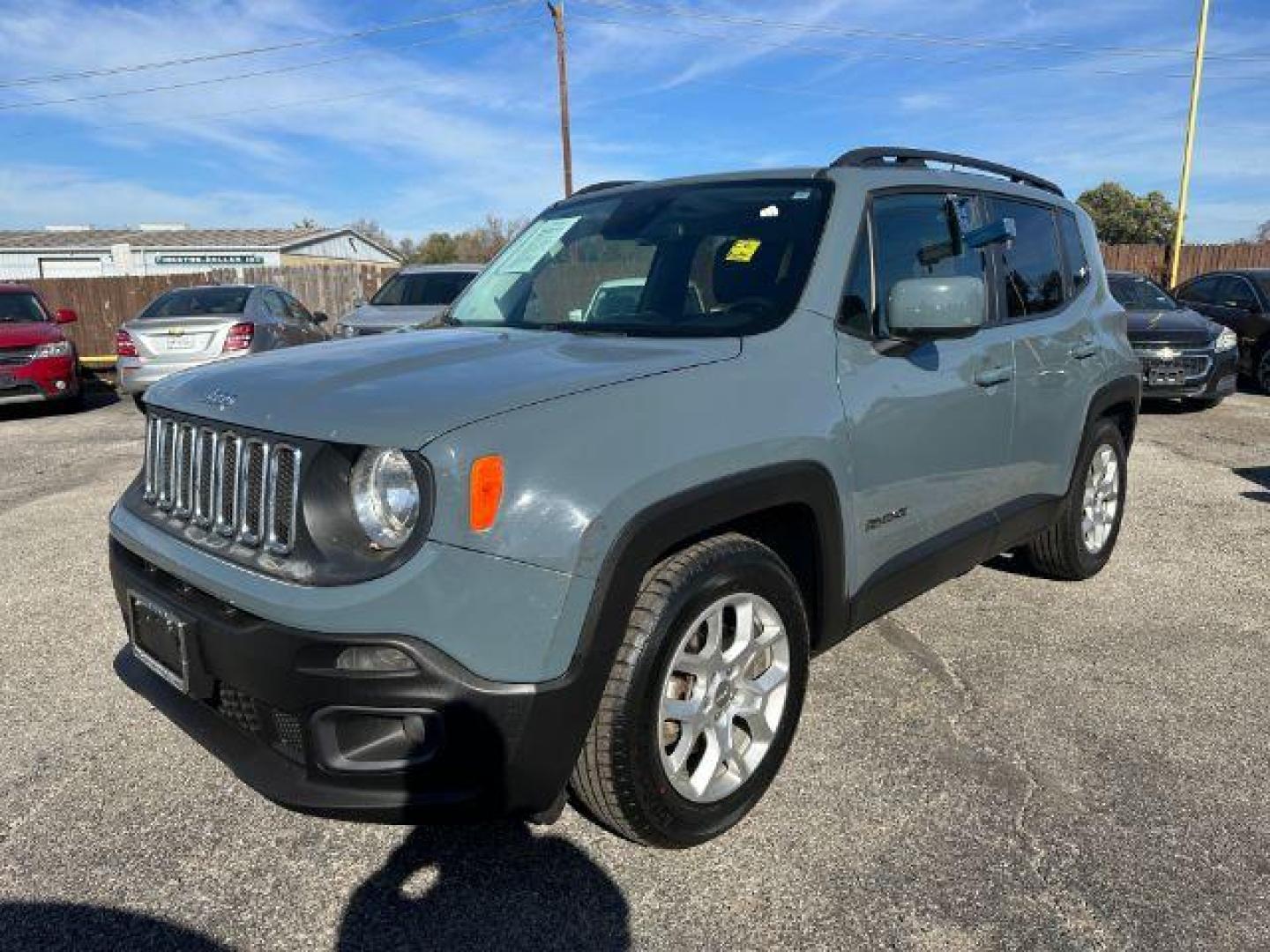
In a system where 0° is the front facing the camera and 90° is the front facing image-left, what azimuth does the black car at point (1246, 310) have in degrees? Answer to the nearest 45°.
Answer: approximately 45°

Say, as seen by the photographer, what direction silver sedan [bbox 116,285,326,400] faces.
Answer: facing away from the viewer and to the right of the viewer

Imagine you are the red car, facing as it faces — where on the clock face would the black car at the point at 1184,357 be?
The black car is roughly at 10 o'clock from the red car.

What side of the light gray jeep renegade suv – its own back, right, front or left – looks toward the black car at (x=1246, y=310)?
back

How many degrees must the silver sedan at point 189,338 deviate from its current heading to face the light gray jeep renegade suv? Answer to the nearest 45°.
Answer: approximately 135° to its right

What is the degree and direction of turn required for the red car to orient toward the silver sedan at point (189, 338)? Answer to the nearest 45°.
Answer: approximately 45° to its left

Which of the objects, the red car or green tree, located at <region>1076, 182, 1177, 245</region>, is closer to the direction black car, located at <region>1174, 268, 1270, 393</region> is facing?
the red car

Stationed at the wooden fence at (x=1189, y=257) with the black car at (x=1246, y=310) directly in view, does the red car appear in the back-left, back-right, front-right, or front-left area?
front-right

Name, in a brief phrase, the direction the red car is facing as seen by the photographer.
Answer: facing the viewer

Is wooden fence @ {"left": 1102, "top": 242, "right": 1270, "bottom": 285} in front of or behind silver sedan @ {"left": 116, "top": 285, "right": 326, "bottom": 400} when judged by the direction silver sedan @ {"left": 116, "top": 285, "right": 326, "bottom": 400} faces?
in front

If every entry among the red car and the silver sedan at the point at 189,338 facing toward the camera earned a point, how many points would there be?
1

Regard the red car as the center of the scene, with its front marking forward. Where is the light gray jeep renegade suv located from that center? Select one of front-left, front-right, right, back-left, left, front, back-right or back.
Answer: front

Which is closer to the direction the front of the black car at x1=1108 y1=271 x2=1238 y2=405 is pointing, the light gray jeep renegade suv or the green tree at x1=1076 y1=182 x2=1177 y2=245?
the light gray jeep renegade suv

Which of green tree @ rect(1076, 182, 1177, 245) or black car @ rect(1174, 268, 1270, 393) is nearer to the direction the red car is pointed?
the black car

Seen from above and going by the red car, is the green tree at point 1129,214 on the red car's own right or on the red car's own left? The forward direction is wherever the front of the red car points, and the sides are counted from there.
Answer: on the red car's own left
